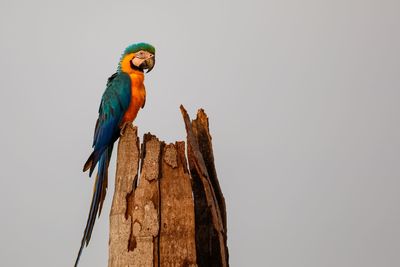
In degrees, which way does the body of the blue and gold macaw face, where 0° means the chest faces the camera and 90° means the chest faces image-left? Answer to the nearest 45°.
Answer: approximately 270°
